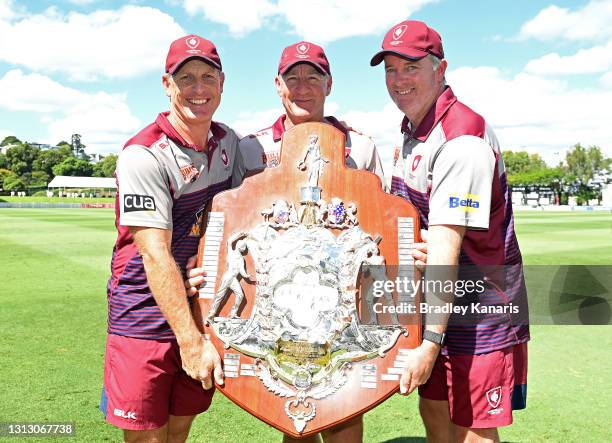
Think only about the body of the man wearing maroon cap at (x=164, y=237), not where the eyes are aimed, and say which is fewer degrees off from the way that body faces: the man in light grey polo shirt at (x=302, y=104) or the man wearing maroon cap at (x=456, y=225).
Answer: the man wearing maroon cap

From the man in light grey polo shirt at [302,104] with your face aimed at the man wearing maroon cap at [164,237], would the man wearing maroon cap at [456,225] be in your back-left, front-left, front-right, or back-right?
back-left

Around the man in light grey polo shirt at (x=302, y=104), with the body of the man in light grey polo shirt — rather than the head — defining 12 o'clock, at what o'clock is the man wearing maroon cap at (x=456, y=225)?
The man wearing maroon cap is roughly at 10 o'clock from the man in light grey polo shirt.

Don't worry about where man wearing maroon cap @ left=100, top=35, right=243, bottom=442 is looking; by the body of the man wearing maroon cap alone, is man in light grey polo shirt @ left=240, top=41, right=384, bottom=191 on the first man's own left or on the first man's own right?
on the first man's own left

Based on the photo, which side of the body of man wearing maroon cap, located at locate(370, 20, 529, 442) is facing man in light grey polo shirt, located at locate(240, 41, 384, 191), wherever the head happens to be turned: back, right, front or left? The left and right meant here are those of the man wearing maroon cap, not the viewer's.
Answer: right

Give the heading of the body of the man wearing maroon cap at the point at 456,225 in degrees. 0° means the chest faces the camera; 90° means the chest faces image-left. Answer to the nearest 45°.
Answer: approximately 45°

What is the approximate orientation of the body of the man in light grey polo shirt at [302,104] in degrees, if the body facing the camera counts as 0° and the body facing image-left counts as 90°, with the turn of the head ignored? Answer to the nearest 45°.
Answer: approximately 0°

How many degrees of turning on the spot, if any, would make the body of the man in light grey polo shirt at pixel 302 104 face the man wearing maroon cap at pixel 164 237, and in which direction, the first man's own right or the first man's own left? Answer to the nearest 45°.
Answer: approximately 45° to the first man's own right
